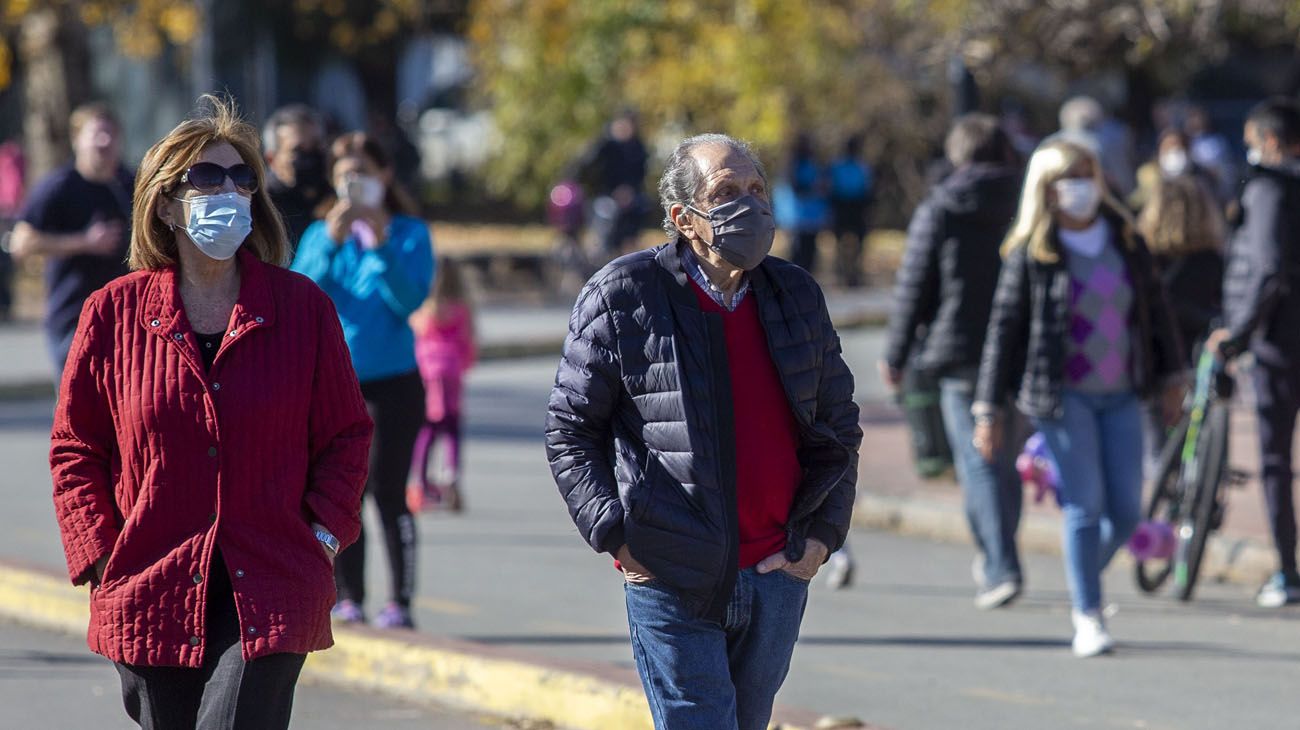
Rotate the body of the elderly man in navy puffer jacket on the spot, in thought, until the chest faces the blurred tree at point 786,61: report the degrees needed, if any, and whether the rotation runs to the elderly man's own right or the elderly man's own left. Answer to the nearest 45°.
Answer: approximately 135° to the elderly man's own left

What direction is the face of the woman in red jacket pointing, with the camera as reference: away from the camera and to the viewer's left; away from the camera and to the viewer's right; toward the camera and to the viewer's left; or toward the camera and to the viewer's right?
toward the camera and to the viewer's right

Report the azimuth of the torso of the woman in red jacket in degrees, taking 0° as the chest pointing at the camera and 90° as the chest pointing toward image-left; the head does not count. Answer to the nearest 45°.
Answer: approximately 0°

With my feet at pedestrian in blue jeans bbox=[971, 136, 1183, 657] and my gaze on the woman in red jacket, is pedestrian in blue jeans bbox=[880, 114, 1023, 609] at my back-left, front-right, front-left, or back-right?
back-right

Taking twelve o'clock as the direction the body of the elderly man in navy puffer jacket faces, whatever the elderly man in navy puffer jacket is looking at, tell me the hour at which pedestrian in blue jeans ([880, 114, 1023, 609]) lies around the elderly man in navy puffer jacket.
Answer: The pedestrian in blue jeans is roughly at 8 o'clock from the elderly man in navy puffer jacket.

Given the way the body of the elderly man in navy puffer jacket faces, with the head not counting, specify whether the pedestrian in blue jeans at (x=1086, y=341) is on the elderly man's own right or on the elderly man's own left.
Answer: on the elderly man's own left

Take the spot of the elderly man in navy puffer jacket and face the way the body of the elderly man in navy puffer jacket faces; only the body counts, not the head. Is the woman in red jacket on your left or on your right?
on your right
